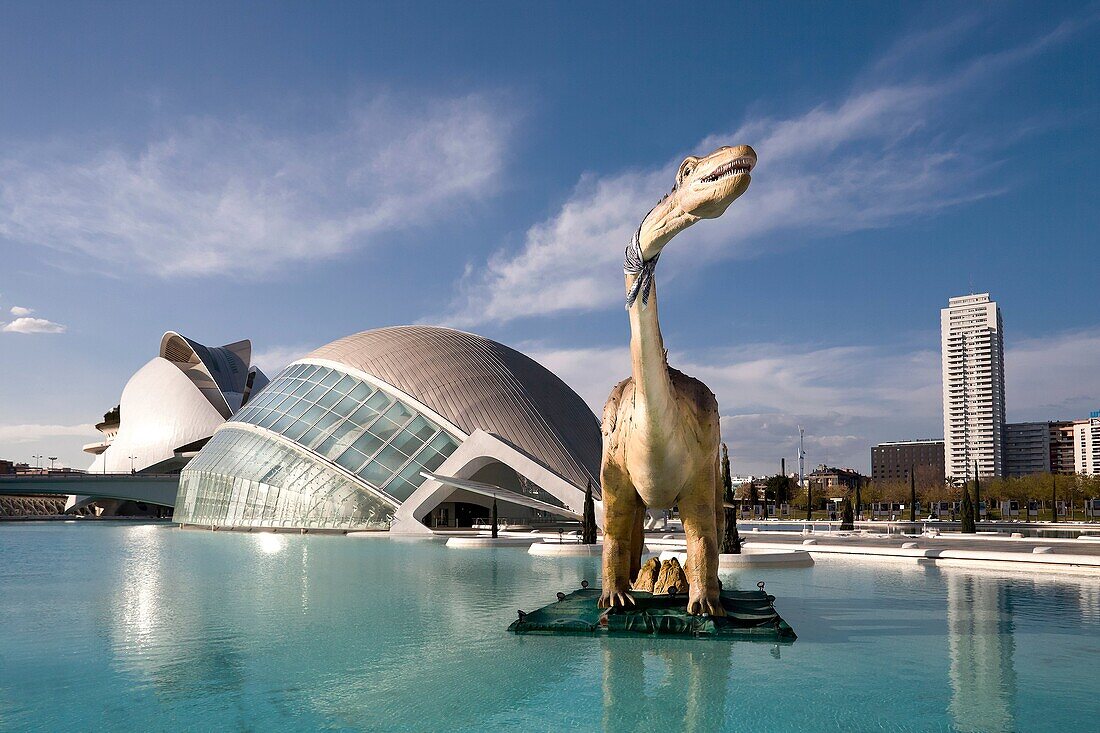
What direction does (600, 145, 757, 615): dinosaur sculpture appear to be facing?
toward the camera

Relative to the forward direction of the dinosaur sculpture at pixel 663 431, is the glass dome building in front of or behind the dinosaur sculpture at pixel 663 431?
behind
